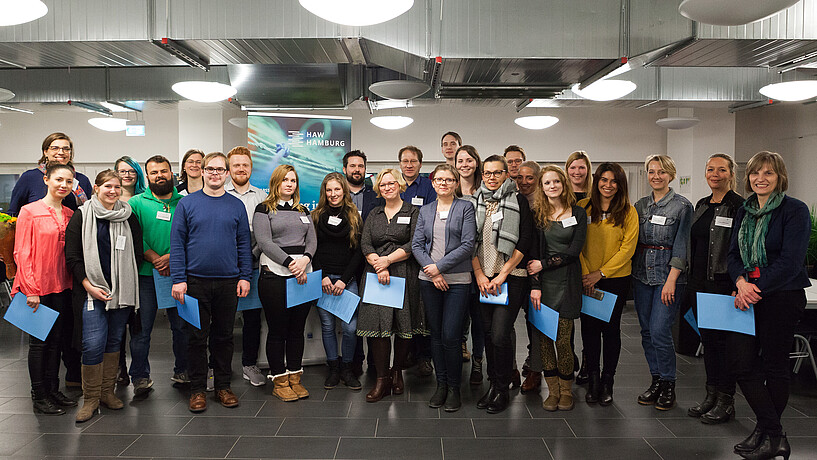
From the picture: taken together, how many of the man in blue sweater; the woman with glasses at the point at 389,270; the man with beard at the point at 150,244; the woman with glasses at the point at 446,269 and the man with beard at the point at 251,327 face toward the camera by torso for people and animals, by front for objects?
5

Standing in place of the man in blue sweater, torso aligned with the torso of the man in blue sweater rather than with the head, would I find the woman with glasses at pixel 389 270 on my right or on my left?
on my left

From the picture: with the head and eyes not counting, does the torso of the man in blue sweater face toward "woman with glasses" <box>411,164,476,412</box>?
no

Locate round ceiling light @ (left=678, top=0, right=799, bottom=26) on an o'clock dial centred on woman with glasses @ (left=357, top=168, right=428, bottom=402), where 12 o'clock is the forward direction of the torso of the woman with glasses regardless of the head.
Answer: The round ceiling light is roughly at 10 o'clock from the woman with glasses.

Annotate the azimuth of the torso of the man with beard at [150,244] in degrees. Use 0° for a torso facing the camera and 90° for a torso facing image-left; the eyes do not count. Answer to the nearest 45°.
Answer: approximately 0°

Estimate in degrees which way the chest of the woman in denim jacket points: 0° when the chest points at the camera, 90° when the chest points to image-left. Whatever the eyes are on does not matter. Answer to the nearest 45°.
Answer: approximately 45°

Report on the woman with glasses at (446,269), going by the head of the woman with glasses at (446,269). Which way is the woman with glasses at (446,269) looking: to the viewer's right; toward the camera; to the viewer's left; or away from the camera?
toward the camera

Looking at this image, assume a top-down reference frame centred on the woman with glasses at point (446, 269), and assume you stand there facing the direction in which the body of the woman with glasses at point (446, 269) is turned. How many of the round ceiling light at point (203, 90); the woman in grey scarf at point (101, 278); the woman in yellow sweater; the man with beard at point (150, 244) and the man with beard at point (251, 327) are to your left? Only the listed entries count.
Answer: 1

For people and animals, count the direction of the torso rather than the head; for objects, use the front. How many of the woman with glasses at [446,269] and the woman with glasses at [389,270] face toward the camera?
2

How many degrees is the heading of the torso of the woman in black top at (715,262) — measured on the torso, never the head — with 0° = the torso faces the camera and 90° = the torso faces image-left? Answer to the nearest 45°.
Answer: approximately 45°

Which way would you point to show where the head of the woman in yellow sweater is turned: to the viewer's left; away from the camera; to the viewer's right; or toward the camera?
toward the camera

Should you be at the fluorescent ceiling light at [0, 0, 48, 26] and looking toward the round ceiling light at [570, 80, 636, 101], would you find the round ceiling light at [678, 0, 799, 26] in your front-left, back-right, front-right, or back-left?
front-right

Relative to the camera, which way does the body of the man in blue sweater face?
toward the camera

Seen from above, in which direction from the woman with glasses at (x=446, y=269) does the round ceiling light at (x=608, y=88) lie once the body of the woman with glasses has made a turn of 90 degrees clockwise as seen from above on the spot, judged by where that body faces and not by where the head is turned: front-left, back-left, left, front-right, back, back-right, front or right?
back-right

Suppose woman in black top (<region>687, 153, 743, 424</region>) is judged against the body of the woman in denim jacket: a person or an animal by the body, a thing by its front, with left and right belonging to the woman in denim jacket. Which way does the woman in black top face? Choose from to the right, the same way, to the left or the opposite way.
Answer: the same way

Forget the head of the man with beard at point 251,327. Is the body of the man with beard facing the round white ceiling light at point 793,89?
no
